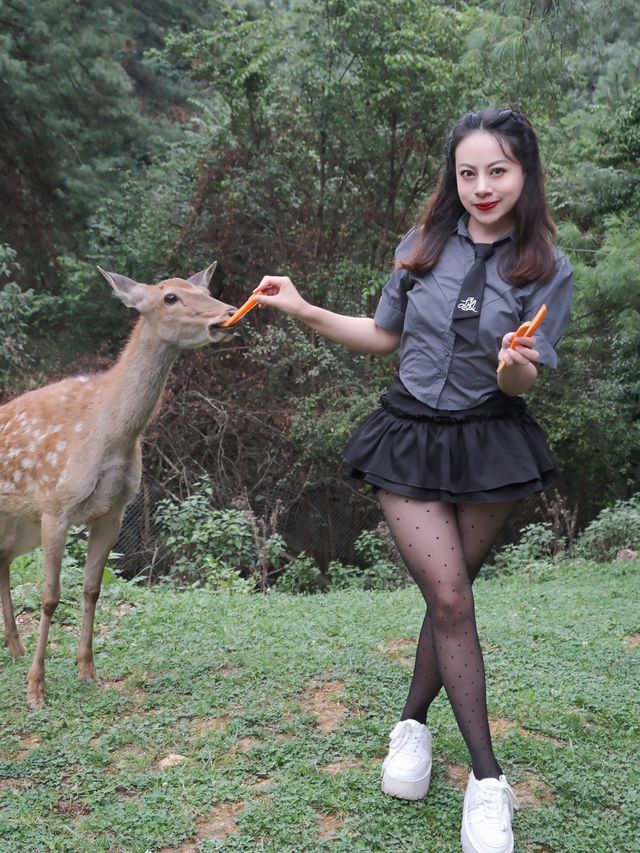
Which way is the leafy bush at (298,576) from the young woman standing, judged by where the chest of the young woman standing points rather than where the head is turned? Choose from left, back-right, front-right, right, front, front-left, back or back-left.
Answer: back

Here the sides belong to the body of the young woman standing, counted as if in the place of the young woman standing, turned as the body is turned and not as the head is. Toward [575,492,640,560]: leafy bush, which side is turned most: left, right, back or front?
back

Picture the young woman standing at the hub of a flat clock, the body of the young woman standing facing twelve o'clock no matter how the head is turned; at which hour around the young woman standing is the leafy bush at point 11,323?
The leafy bush is roughly at 5 o'clock from the young woman standing.

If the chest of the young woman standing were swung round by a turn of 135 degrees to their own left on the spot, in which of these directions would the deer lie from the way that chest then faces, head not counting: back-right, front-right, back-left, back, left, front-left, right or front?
left

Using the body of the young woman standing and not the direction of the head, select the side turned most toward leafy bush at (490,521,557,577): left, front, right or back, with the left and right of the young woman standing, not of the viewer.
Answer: back

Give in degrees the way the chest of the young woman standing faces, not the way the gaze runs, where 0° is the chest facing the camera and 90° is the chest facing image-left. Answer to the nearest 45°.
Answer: approximately 0°

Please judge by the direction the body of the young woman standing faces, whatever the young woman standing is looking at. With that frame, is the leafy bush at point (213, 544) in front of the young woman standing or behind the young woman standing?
behind

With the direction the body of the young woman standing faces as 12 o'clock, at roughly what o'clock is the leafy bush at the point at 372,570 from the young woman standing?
The leafy bush is roughly at 6 o'clock from the young woman standing.
